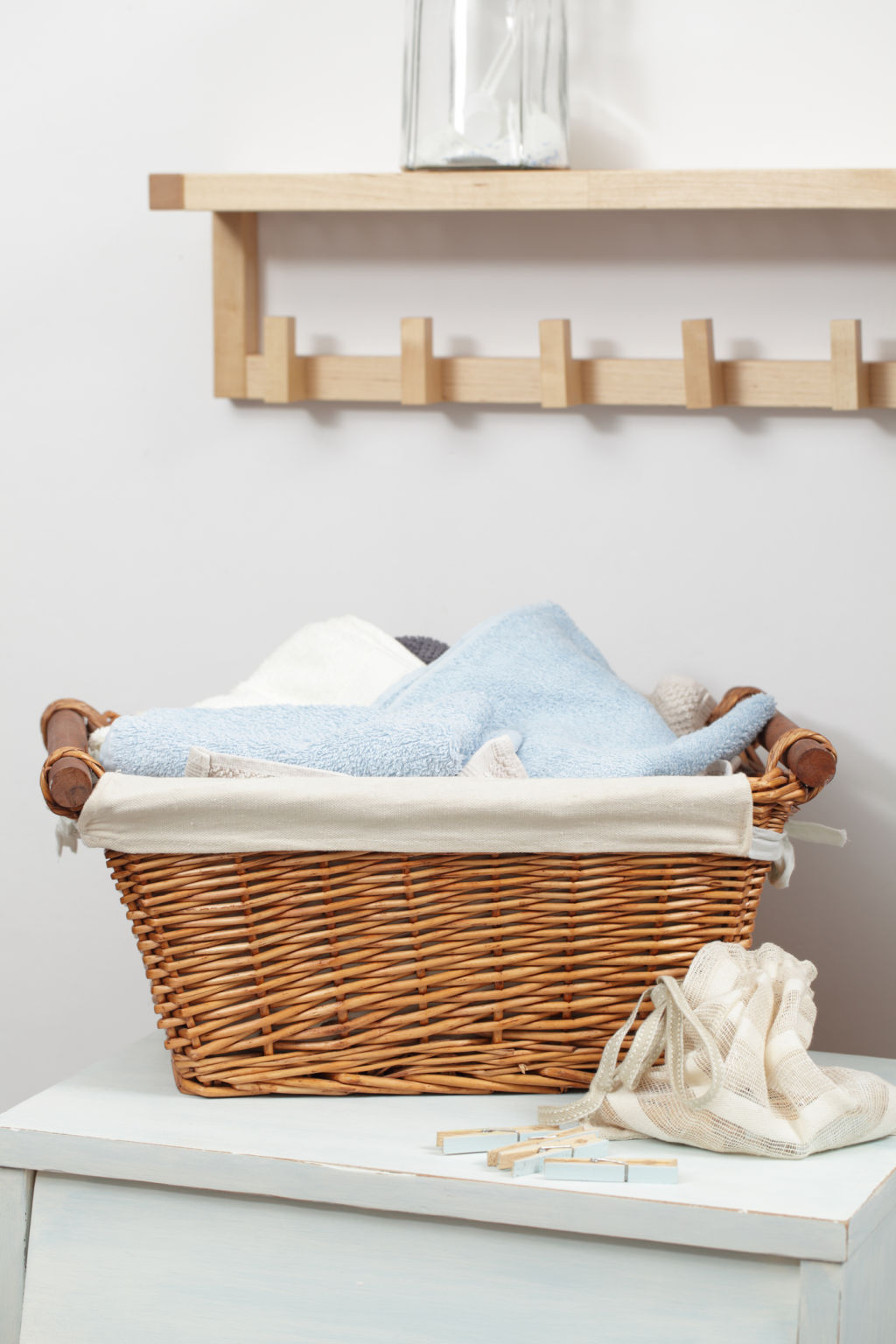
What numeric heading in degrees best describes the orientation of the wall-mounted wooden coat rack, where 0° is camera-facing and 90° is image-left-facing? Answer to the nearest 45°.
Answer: approximately 0°
